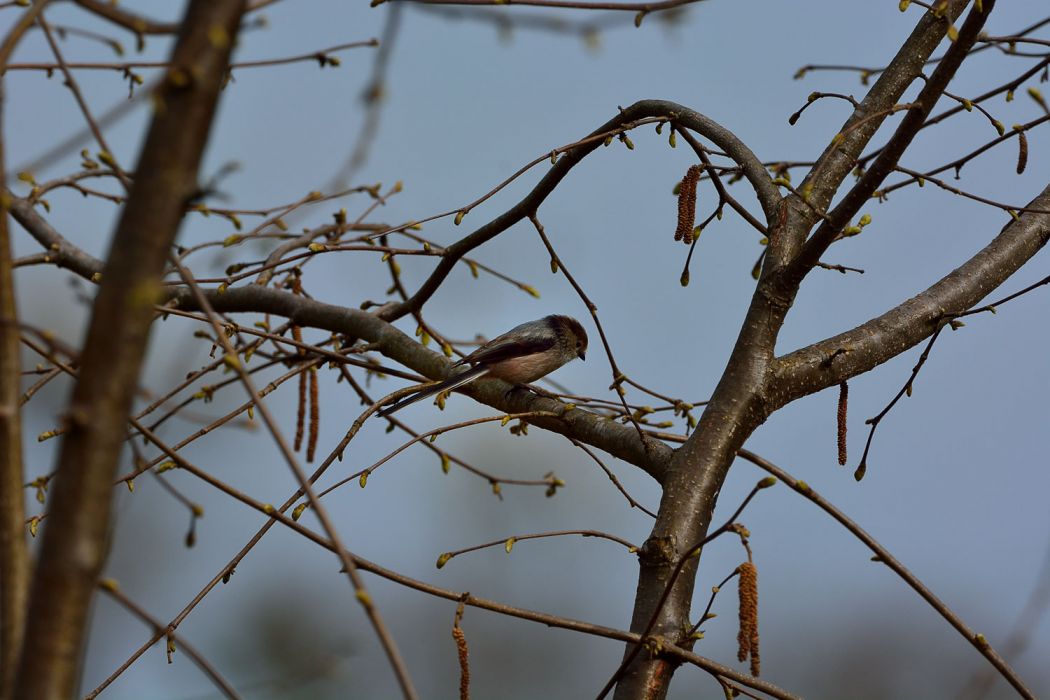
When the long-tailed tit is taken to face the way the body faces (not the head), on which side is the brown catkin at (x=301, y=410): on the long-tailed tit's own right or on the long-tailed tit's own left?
on the long-tailed tit's own right

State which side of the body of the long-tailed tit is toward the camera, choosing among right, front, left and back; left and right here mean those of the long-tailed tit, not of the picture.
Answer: right

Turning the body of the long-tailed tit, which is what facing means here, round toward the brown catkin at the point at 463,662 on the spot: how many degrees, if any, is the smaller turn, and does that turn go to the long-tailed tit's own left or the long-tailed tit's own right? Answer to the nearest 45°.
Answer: approximately 90° to the long-tailed tit's own right
